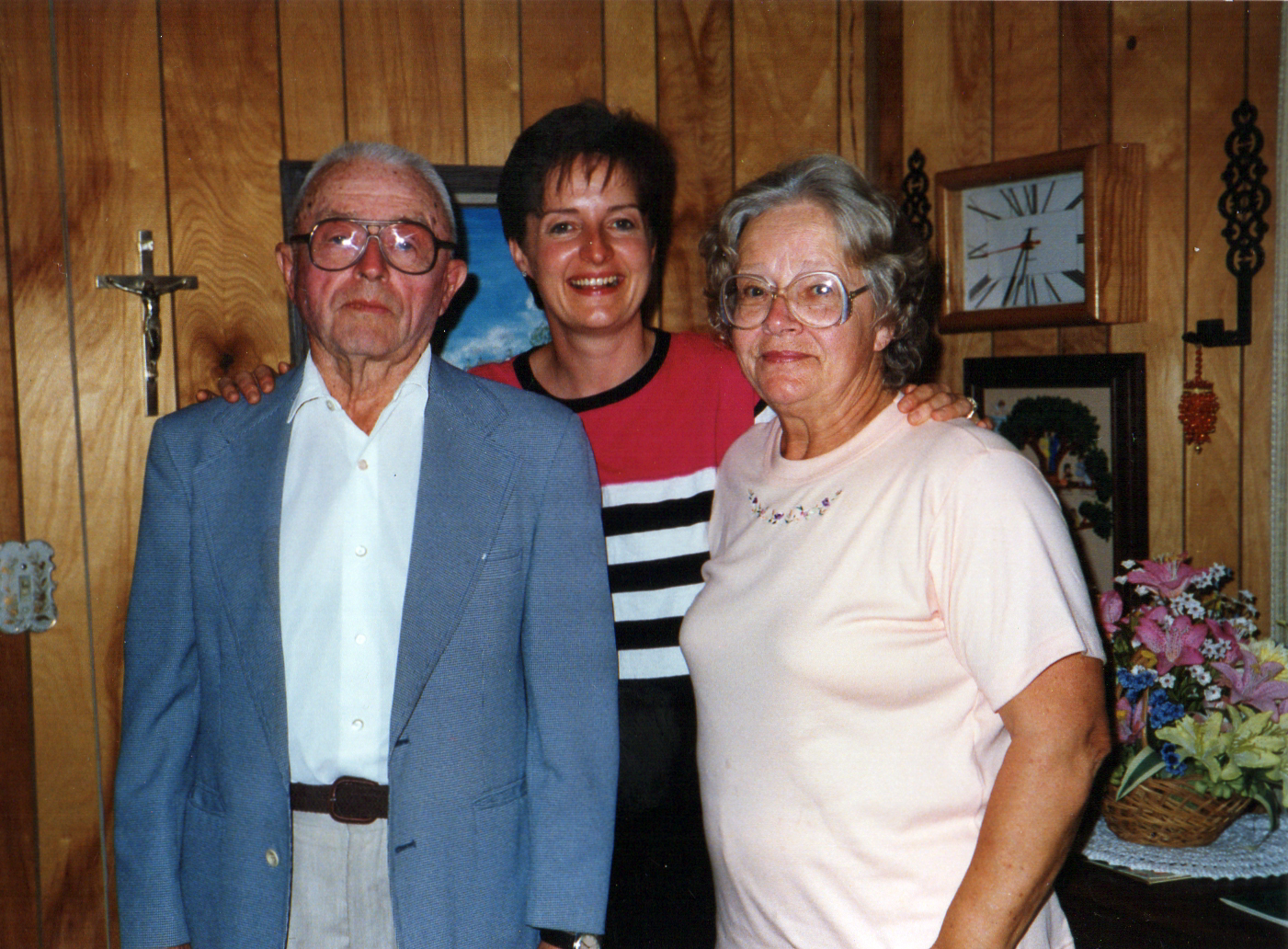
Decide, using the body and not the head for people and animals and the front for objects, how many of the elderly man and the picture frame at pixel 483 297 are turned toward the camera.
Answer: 2

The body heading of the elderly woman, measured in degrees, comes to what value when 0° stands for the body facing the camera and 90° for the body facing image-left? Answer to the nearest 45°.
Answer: approximately 45°

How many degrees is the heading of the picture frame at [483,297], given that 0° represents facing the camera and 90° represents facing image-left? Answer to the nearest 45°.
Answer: approximately 0°

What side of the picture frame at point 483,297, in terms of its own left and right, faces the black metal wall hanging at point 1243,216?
left

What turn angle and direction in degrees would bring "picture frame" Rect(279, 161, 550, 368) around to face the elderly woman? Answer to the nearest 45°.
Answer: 0° — it already faces them

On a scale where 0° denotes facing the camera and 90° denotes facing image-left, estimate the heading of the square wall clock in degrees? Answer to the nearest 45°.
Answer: approximately 45°
